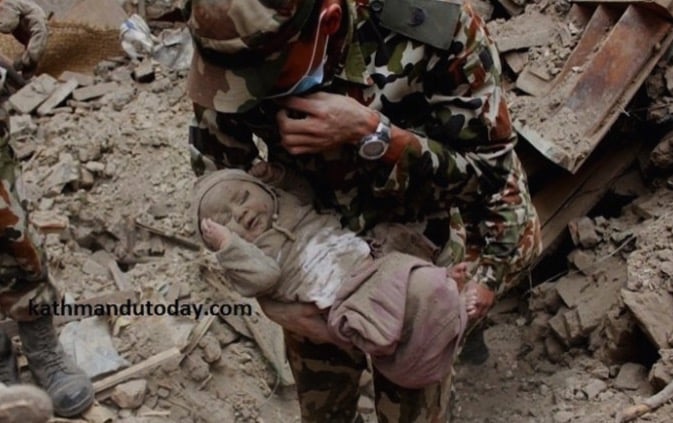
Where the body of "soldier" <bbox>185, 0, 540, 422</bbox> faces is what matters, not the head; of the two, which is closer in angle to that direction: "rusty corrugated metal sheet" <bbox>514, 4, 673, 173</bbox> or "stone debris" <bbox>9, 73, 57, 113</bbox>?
the stone debris

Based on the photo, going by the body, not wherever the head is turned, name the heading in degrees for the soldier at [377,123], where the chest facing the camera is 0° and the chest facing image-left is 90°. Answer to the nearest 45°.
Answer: approximately 45°

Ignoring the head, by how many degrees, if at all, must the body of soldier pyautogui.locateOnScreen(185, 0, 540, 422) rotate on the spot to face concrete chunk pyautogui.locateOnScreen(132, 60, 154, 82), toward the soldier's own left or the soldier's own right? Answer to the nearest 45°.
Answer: approximately 90° to the soldier's own right

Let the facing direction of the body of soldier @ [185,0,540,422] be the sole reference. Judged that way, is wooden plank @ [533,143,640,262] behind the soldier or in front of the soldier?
behind

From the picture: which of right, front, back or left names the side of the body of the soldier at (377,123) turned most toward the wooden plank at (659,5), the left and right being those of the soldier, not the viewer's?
back
